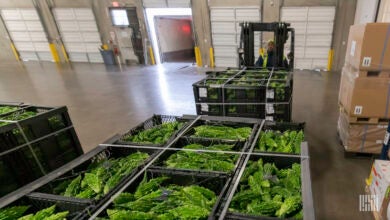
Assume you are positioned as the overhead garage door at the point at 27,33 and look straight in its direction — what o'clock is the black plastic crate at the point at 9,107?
The black plastic crate is roughly at 12 o'clock from the overhead garage door.

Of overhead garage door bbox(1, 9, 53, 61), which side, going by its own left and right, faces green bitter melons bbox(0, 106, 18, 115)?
front

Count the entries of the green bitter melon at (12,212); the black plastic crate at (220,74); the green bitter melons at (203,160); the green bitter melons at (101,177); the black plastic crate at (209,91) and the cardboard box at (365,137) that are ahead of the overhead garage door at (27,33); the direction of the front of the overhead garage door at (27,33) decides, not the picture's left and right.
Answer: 6

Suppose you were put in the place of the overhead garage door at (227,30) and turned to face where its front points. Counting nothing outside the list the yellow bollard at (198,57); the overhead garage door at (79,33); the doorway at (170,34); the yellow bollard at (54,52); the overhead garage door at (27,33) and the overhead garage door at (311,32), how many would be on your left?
1

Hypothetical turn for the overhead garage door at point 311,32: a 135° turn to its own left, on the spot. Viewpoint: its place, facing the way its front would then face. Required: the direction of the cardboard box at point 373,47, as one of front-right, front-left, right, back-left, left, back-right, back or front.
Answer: back-right

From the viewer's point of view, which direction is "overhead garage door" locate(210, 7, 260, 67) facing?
toward the camera

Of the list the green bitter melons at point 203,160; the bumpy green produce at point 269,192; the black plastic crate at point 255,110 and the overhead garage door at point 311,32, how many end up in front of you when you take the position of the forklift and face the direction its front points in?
3

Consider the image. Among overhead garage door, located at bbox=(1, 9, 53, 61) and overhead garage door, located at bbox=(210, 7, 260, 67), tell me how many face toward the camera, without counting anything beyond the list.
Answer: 2

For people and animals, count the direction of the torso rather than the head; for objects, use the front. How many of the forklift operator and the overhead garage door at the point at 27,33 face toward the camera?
2

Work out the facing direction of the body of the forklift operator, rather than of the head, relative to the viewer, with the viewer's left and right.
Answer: facing the viewer

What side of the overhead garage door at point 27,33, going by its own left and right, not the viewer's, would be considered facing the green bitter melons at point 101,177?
front

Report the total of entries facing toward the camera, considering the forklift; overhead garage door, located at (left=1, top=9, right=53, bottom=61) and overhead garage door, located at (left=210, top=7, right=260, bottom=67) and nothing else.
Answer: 3

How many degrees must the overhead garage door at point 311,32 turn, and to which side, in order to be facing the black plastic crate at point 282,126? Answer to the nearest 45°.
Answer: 0° — it already faces it

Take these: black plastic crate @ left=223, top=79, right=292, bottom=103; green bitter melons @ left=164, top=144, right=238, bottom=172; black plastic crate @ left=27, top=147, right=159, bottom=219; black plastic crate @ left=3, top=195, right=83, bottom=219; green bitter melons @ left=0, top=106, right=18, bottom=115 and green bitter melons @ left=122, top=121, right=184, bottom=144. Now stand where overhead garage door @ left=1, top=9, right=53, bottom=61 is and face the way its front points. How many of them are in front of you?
6

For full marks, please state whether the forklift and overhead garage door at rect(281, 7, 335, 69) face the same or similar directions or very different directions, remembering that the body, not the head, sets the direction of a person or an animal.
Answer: same or similar directions
